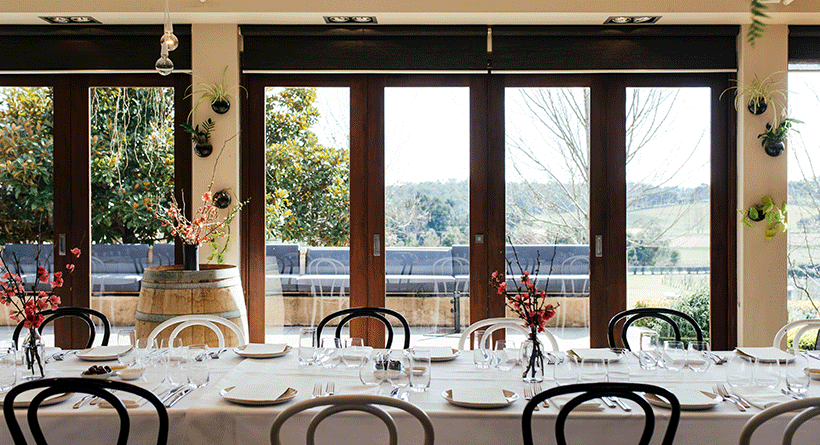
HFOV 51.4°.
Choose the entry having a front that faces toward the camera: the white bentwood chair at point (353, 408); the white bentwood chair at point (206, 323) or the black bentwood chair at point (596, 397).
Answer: the white bentwood chair at point (206, 323)

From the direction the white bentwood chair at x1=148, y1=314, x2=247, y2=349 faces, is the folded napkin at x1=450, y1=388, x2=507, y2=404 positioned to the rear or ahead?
ahead

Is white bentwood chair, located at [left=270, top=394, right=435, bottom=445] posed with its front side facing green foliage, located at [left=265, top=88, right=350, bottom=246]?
yes

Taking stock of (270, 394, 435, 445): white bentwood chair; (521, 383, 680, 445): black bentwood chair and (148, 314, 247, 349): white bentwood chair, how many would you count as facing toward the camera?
1

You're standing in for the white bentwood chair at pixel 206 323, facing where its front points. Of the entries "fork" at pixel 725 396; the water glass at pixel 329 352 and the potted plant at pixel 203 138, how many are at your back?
1

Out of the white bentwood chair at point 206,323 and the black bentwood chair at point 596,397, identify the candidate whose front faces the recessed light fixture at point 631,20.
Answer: the black bentwood chair

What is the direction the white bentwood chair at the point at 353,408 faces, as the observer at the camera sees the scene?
facing away from the viewer

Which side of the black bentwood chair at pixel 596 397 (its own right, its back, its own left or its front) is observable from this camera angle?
back

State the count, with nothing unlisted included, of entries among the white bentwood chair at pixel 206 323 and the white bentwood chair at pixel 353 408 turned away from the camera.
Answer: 1

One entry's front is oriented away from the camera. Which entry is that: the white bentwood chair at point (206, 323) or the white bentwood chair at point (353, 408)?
the white bentwood chair at point (353, 408)

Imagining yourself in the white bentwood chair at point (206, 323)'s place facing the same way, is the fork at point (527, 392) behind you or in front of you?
in front

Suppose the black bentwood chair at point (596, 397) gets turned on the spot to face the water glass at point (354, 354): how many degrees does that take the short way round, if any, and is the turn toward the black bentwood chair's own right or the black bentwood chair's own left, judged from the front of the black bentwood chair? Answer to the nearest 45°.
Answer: approximately 45° to the black bentwood chair's own left

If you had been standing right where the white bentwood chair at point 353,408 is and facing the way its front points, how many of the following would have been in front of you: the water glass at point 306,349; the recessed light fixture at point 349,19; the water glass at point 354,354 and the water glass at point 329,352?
4

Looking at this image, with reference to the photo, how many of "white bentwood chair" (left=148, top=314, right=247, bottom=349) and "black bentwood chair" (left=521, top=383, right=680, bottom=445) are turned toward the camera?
1
